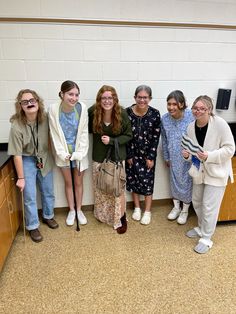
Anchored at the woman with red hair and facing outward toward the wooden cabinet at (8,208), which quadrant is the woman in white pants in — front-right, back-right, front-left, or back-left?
back-left

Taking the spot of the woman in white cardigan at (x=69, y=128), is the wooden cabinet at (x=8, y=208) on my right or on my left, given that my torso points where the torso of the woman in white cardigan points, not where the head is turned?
on my right

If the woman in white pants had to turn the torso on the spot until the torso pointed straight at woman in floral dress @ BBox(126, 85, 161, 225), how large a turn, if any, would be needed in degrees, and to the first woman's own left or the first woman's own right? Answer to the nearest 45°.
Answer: approximately 45° to the first woman's own right

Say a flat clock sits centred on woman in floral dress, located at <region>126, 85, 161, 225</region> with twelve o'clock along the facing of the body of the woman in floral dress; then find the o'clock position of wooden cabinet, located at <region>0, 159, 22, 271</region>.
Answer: The wooden cabinet is roughly at 2 o'clock from the woman in floral dress.

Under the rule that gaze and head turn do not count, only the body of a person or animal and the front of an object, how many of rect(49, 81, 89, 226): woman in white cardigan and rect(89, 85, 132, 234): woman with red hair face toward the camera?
2

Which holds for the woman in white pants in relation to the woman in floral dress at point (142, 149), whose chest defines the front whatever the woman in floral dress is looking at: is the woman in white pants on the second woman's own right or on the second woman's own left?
on the second woman's own left
